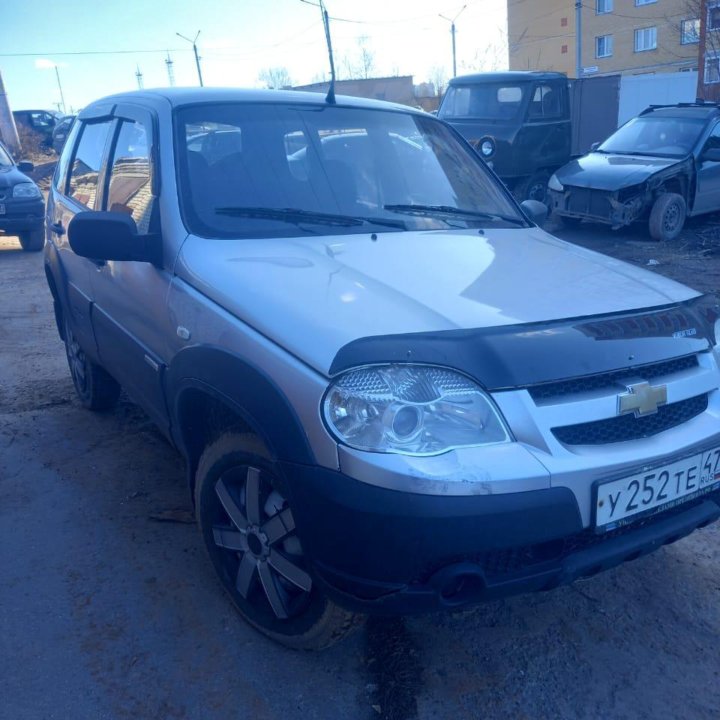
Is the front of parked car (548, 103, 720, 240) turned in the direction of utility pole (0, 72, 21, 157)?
no

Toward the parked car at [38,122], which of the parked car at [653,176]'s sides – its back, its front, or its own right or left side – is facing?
right

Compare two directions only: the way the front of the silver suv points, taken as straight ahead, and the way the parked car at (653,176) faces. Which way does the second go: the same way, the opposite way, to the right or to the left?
to the right

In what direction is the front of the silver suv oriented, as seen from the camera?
facing the viewer and to the right of the viewer

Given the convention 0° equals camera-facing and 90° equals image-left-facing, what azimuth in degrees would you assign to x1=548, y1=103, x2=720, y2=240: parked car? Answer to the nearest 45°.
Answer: approximately 45°

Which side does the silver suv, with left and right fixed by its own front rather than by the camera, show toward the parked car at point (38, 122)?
back

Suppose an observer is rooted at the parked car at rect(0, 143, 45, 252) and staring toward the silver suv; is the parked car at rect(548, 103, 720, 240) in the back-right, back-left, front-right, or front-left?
front-left

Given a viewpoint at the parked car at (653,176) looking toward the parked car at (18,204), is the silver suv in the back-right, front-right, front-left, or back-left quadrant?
front-left

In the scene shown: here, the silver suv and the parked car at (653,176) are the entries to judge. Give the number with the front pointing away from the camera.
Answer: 0

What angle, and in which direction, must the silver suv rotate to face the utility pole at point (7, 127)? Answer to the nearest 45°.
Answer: approximately 180°

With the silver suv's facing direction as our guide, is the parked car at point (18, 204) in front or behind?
behind

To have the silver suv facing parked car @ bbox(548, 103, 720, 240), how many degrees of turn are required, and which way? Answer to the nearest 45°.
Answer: approximately 90° to its left

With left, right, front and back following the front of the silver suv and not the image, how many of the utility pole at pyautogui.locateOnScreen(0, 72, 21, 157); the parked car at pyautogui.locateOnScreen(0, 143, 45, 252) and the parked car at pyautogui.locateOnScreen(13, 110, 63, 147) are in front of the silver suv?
0
